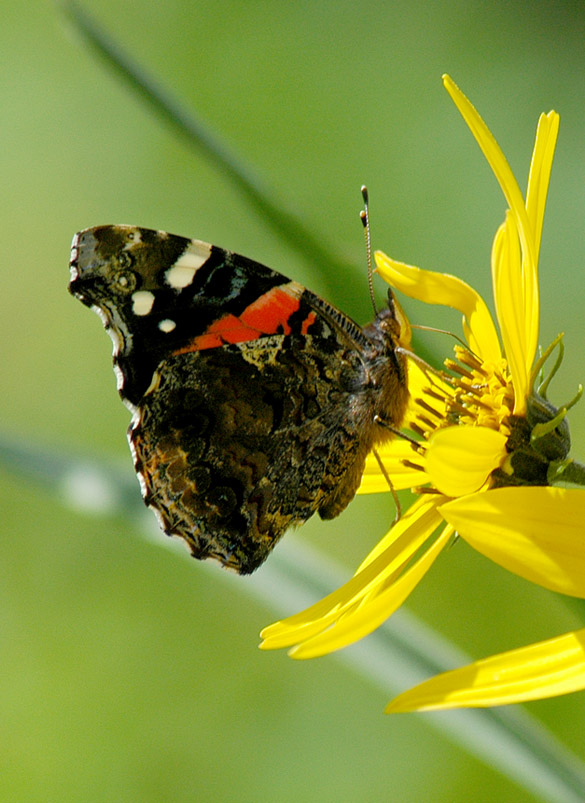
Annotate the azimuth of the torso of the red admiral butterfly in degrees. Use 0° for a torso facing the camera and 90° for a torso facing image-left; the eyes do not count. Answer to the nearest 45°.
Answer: approximately 270°
